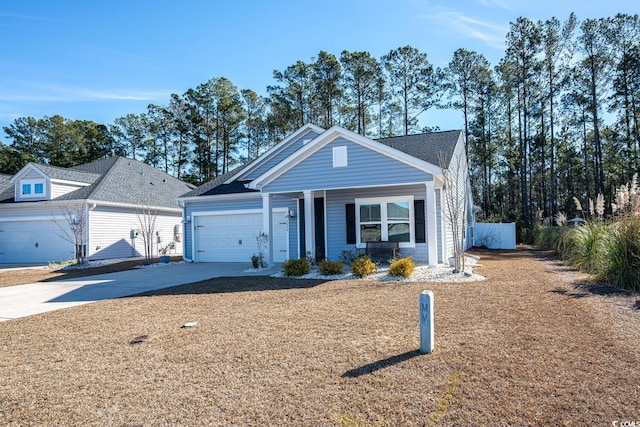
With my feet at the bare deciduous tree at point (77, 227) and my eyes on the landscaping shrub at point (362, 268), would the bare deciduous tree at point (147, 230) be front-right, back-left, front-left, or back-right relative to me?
front-left

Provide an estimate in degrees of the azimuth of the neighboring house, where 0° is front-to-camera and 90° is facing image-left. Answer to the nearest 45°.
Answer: approximately 45°

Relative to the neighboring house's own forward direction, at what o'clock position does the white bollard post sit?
The white bollard post is roughly at 10 o'clock from the neighboring house.

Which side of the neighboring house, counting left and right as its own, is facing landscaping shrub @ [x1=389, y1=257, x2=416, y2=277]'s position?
left

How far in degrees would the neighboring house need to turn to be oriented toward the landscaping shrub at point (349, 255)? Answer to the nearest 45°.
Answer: approximately 90° to its left

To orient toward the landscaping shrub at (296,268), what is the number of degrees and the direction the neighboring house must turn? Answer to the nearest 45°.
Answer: approximately 90° to its left

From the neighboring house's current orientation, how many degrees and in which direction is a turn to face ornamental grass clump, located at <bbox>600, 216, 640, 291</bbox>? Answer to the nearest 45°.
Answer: approximately 90° to its left

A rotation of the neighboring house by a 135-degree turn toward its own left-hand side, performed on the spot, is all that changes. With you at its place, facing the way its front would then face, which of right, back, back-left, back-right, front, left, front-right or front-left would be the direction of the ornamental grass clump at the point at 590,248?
front-right
